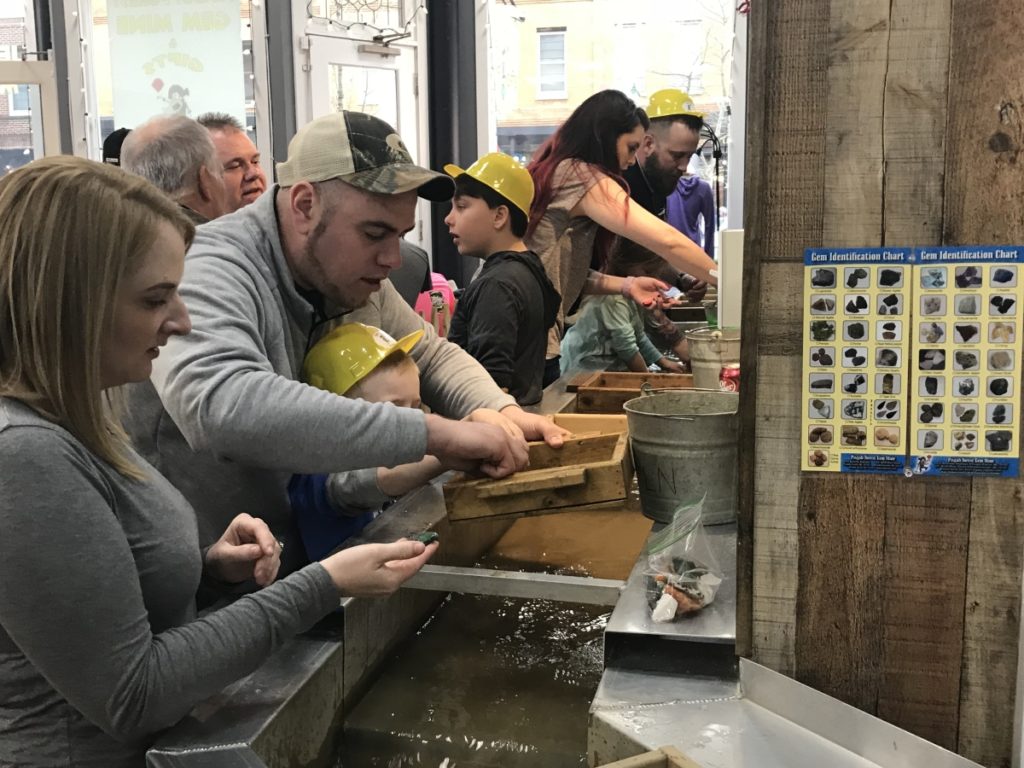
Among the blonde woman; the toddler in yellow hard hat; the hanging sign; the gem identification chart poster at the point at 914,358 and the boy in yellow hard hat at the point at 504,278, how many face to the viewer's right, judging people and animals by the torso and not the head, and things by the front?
2

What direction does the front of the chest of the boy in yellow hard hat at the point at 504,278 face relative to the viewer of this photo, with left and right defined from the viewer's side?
facing to the left of the viewer

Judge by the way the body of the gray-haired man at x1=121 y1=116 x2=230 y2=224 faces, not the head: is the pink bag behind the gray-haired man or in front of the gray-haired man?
in front

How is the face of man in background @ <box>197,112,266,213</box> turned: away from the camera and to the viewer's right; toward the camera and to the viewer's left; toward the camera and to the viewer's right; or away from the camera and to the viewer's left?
toward the camera and to the viewer's right

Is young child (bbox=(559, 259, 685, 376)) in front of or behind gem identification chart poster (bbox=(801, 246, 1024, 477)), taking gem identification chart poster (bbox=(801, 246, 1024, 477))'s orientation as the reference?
behind

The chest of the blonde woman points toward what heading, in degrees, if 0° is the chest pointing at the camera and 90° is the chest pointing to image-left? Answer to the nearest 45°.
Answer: approximately 270°

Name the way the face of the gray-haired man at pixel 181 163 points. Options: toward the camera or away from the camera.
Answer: away from the camera

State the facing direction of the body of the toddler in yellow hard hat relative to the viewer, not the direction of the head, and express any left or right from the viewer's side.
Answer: facing to the right of the viewer

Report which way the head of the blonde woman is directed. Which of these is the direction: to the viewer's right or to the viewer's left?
to the viewer's right

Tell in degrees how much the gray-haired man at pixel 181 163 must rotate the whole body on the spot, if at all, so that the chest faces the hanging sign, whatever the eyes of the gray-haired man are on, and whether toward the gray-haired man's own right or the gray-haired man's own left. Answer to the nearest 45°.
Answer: approximately 45° to the gray-haired man's own left

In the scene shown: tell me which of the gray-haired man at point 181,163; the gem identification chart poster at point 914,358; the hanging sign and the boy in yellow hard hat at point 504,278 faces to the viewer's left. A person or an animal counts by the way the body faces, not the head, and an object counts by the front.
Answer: the boy in yellow hard hat
